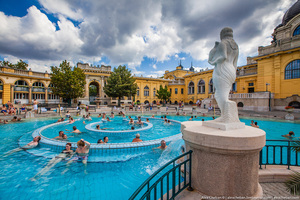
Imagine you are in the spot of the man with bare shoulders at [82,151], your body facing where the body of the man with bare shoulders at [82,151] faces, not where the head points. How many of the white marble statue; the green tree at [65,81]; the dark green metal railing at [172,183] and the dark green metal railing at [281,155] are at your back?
1

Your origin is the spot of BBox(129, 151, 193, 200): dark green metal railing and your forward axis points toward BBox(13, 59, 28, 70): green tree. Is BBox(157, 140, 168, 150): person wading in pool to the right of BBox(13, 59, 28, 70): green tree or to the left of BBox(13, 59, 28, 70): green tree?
right

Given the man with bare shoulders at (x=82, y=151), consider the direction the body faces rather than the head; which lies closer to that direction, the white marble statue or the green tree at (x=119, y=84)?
the white marble statue

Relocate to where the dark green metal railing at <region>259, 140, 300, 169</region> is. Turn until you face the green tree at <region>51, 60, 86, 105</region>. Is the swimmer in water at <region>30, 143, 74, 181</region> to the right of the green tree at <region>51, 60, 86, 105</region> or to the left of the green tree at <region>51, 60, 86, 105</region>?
left

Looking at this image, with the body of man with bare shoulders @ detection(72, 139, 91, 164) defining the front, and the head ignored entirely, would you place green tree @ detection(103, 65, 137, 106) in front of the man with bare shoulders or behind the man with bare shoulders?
behind

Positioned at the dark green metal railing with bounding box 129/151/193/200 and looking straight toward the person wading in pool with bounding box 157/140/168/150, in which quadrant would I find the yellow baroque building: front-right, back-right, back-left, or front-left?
front-right

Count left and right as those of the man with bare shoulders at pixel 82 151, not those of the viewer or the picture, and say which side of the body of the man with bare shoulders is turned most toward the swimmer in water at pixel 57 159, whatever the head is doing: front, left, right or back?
right

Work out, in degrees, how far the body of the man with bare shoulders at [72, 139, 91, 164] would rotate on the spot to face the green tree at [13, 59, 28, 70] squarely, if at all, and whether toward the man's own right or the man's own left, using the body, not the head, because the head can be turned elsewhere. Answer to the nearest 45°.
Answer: approximately 180°

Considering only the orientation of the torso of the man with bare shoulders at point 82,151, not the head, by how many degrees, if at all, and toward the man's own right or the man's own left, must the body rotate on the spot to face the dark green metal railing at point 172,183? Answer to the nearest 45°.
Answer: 0° — they already face it

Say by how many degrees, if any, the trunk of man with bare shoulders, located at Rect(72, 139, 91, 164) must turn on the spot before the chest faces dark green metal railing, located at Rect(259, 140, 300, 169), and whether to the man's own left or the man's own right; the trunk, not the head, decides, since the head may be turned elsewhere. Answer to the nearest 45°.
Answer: approximately 45° to the man's own left

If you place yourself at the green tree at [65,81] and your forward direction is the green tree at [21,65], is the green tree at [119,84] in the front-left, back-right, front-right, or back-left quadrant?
back-right

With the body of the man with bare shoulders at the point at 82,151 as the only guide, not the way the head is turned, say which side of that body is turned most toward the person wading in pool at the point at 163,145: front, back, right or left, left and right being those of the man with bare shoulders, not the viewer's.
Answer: left

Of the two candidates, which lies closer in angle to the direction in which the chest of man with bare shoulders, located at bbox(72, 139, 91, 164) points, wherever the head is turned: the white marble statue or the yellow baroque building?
the white marble statue

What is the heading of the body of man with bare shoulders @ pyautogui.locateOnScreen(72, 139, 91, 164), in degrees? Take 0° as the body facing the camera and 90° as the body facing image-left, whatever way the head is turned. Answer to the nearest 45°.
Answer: approximately 0°

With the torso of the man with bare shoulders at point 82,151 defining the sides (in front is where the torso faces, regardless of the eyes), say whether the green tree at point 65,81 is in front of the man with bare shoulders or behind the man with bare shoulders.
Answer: behind
